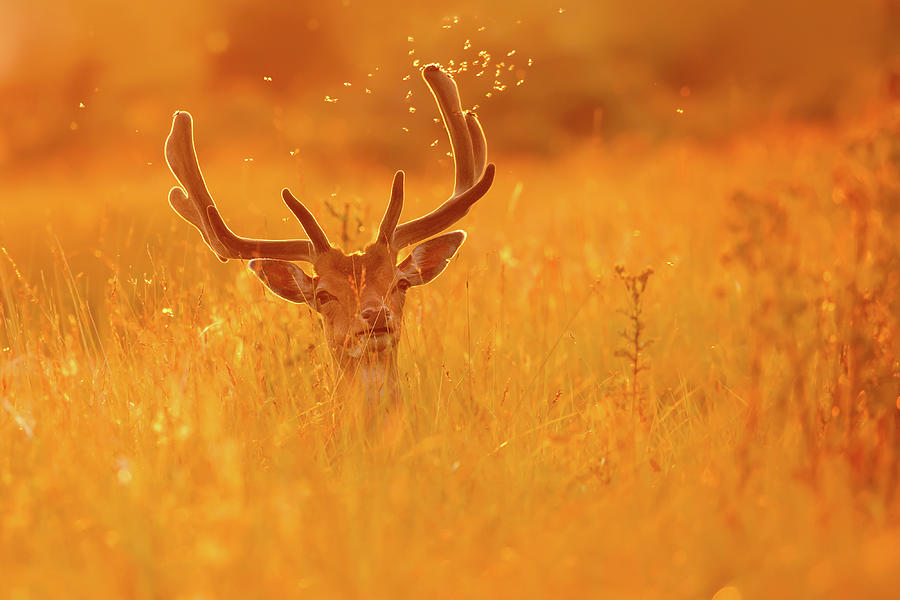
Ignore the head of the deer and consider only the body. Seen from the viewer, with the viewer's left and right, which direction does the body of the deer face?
facing the viewer

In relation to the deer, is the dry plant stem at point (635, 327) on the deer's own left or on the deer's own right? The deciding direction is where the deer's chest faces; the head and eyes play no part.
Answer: on the deer's own left
